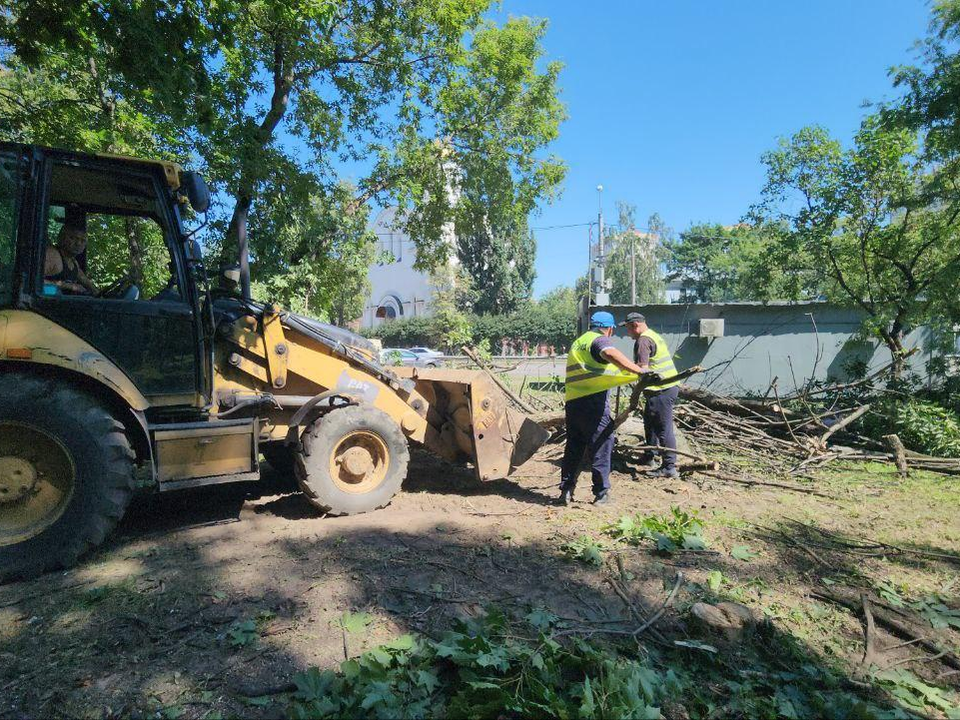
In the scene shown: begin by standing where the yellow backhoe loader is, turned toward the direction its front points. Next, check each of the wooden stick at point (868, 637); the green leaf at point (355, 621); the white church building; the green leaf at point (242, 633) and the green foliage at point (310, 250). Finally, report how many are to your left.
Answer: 2

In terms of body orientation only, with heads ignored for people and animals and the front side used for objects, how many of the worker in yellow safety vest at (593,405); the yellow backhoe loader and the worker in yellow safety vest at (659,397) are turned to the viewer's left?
1

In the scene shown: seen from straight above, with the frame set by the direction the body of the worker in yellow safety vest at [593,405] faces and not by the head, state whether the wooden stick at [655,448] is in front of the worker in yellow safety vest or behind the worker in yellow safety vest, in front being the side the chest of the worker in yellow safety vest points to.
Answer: in front

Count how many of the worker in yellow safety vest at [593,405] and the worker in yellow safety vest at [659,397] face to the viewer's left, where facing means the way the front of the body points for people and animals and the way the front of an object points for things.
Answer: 1

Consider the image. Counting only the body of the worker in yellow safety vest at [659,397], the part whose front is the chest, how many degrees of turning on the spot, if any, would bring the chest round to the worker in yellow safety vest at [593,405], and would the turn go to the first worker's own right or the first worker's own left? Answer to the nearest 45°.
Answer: approximately 45° to the first worker's own left

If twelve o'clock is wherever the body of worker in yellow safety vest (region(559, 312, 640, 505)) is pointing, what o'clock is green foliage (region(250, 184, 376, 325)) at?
The green foliage is roughly at 9 o'clock from the worker in yellow safety vest.

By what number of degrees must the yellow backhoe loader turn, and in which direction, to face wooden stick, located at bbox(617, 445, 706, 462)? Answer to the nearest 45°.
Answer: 0° — it already faces it

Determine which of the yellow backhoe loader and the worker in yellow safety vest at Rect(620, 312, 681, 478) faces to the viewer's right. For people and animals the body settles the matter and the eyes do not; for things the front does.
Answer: the yellow backhoe loader

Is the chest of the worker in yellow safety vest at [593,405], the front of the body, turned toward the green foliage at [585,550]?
no

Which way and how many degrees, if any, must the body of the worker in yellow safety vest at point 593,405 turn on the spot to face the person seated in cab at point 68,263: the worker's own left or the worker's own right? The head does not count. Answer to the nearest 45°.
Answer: approximately 180°

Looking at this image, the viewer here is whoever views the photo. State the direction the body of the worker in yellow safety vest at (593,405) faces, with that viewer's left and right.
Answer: facing away from the viewer and to the right of the viewer

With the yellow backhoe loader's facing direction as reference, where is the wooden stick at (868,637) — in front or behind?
in front

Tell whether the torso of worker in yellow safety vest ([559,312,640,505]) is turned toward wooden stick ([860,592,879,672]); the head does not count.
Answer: no

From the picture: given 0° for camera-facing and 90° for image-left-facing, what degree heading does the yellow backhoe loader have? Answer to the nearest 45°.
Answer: approximately 270°

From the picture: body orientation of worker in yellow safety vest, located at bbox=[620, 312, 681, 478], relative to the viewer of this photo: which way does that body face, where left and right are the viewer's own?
facing to the left of the viewer

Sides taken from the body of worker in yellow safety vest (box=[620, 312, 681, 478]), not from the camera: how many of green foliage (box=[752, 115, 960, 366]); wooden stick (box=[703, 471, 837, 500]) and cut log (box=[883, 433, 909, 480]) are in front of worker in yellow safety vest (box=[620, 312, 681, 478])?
0

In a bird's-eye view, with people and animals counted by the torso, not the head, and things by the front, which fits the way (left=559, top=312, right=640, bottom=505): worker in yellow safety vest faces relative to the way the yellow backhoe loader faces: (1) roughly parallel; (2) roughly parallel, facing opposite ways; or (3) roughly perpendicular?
roughly parallel

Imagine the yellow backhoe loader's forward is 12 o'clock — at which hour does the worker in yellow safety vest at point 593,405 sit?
The worker in yellow safety vest is roughly at 12 o'clock from the yellow backhoe loader.

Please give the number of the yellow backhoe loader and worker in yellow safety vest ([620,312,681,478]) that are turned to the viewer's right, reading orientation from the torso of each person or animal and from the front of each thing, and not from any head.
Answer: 1
